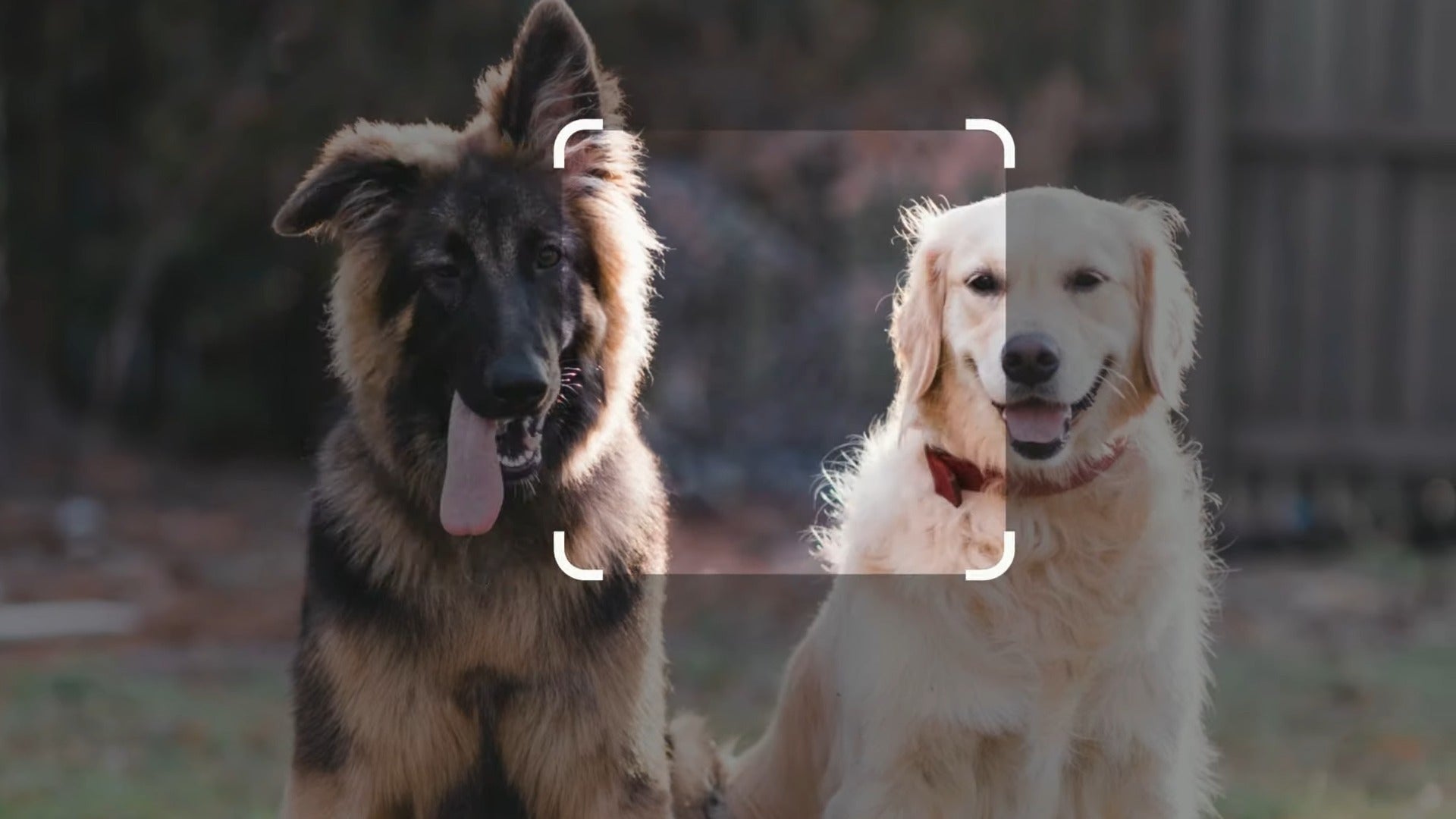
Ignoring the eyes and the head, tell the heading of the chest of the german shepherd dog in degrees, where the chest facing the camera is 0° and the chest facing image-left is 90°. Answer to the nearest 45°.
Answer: approximately 0°

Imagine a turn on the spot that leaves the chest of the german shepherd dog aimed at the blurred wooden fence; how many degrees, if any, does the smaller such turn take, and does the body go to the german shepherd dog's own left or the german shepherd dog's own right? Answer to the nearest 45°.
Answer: approximately 135° to the german shepherd dog's own left

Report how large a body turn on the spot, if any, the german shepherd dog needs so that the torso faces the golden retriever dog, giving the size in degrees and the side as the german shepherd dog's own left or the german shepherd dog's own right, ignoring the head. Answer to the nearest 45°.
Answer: approximately 90° to the german shepherd dog's own left

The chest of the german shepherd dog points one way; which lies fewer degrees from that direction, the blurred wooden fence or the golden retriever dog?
the golden retriever dog
